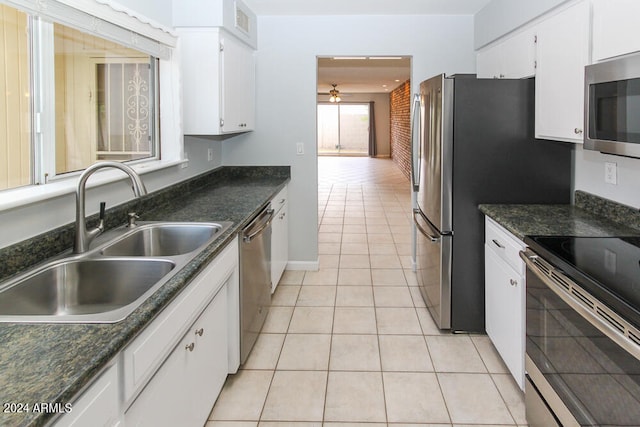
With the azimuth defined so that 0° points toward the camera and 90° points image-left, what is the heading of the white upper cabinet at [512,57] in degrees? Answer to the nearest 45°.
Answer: approximately 45°

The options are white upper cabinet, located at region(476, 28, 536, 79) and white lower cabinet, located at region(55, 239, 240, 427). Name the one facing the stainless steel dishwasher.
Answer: the white upper cabinet

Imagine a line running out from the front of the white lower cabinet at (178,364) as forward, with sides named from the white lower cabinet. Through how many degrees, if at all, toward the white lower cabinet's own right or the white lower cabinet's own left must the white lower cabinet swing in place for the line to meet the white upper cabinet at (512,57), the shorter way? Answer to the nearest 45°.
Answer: approximately 90° to the white lower cabinet's own left

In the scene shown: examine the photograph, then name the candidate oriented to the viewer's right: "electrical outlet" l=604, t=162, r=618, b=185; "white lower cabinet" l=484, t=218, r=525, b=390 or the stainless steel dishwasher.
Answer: the stainless steel dishwasher

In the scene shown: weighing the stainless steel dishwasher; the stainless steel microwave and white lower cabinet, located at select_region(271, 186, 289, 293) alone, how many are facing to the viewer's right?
2

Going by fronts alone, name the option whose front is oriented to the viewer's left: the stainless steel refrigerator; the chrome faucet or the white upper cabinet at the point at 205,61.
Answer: the stainless steel refrigerator

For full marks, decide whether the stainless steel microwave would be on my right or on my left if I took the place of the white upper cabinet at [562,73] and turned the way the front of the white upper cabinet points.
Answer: on my left

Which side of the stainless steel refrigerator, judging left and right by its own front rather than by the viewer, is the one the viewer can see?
left

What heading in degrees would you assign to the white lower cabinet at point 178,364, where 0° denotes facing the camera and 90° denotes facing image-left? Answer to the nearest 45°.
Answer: approximately 315°
